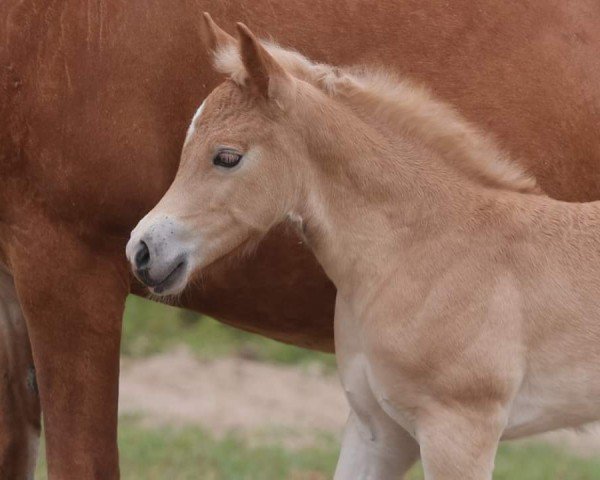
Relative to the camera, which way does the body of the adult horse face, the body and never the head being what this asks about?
to the viewer's left

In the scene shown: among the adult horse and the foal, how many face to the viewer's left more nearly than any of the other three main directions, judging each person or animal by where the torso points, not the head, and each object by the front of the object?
2

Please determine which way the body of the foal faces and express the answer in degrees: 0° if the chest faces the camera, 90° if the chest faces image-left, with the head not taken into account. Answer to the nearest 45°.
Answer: approximately 90°

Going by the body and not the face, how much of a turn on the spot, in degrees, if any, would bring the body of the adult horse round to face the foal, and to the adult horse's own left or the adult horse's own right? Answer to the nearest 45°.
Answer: approximately 135° to the adult horse's own left
